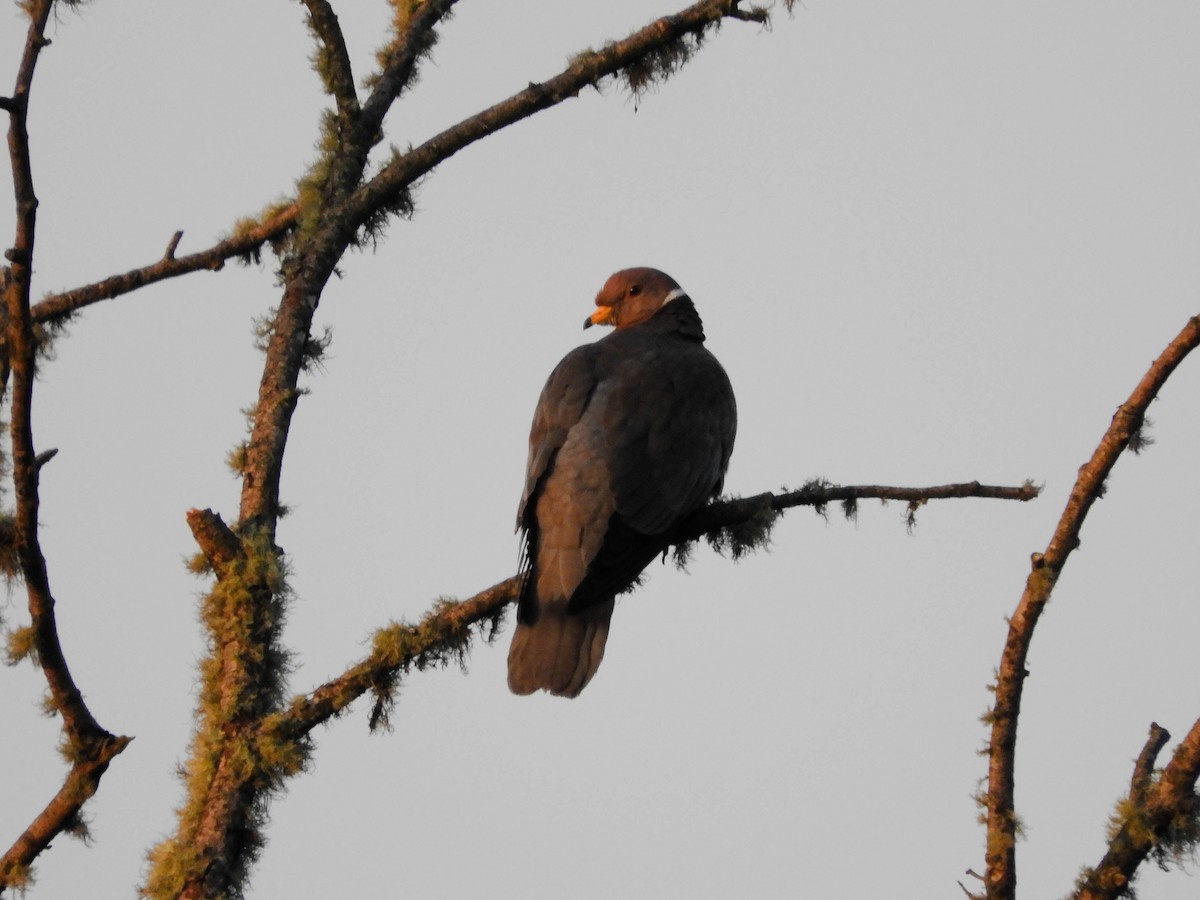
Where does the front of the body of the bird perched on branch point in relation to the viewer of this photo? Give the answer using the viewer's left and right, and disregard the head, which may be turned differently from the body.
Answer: facing away from the viewer and to the right of the viewer

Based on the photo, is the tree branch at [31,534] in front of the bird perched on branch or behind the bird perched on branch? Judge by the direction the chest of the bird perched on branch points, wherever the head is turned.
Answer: behind

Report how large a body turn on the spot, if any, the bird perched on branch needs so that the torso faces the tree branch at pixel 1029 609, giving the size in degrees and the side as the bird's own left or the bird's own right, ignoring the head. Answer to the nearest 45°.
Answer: approximately 90° to the bird's own right

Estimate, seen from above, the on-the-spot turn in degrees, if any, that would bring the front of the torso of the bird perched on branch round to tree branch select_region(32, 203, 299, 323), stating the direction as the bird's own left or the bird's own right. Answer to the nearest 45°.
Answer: approximately 135° to the bird's own left

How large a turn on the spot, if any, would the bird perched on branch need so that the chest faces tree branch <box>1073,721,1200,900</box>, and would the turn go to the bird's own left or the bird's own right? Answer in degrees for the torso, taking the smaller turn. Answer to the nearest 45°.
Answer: approximately 90° to the bird's own right

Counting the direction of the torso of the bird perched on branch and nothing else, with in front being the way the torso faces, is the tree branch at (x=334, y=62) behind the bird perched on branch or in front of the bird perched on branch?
behind
